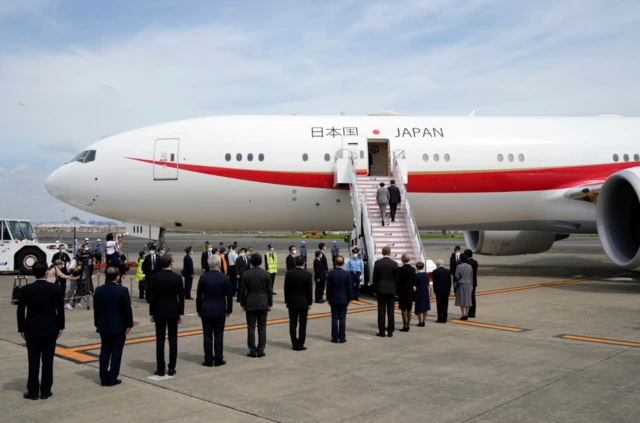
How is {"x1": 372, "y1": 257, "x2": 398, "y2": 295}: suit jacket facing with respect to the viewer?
away from the camera

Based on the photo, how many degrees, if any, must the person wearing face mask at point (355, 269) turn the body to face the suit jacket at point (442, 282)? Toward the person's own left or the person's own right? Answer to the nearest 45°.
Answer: approximately 45° to the person's own left

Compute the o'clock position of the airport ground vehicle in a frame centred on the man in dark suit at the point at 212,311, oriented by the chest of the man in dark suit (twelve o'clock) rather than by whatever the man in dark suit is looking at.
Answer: The airport ground vehicle is roughly at 11 o'clock from the man in dark suit.

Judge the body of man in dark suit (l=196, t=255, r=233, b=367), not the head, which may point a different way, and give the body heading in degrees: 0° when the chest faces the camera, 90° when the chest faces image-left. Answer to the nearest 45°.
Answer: approximately 180°

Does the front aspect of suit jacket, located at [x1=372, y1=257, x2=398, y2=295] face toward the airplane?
yes

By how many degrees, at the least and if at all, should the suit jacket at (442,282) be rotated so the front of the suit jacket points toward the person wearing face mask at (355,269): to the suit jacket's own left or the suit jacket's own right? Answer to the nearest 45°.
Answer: approximately 45° to the suit jacket's own left

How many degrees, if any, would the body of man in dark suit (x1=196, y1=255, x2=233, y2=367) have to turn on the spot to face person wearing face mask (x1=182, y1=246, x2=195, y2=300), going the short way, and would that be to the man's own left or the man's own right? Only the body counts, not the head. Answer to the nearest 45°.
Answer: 0° — they already face them

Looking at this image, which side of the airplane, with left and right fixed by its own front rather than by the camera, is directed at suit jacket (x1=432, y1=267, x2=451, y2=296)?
left

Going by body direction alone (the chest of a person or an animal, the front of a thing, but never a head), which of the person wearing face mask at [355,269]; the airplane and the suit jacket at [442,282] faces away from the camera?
the suit jacket

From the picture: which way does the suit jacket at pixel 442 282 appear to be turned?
away from the camera
